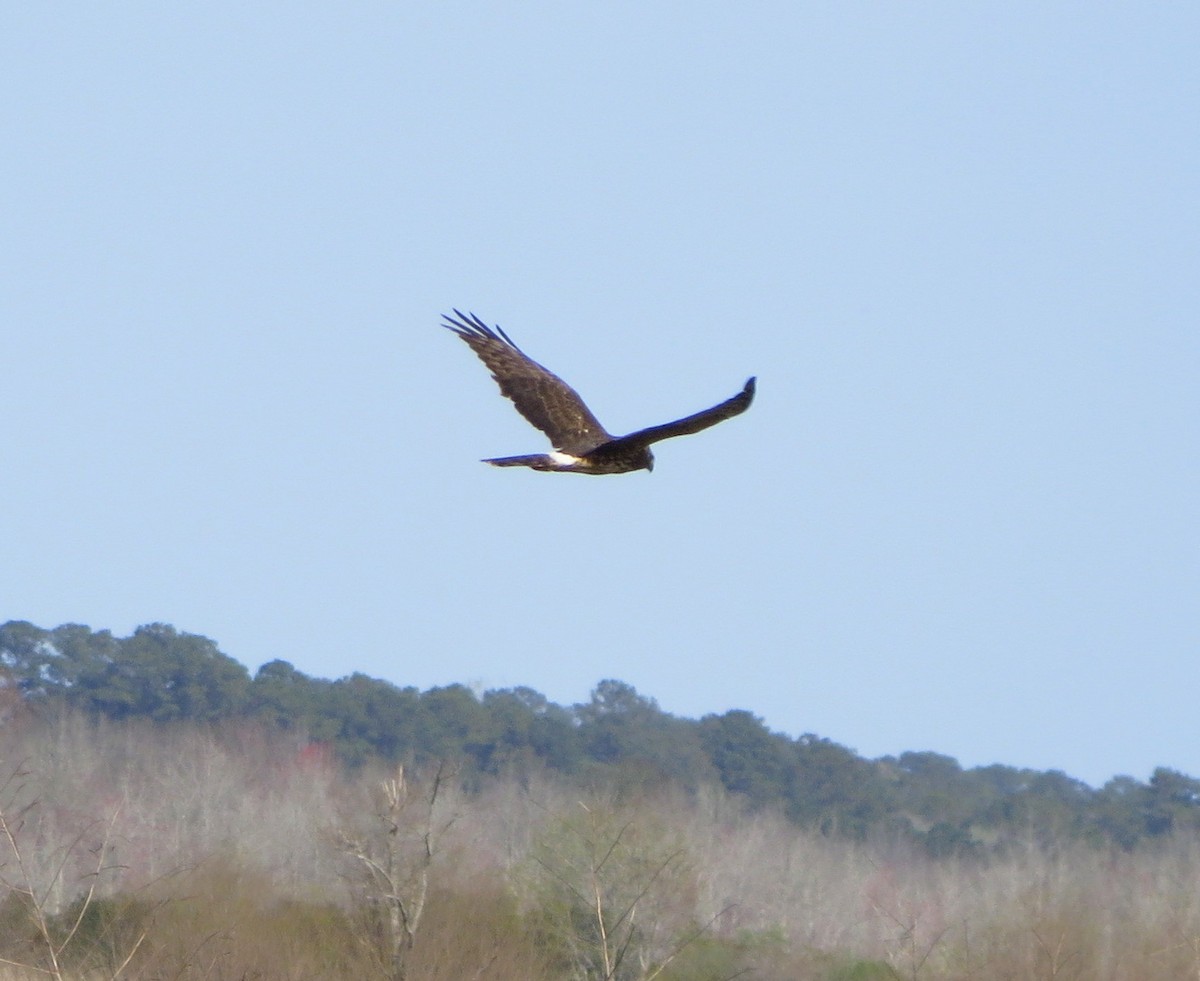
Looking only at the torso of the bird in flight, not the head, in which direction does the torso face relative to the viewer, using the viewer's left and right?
facing away from the viewer and to the right of the viewer
